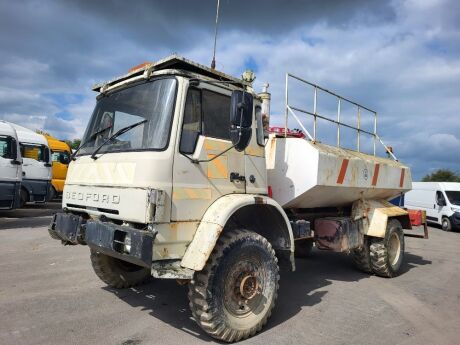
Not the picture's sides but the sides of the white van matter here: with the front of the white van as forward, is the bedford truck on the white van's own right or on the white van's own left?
on the white van's own right

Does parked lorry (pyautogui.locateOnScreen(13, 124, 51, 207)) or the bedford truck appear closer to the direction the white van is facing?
the bedford truck

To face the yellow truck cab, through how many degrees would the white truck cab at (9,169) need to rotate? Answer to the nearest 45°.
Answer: approximately 90° to its left

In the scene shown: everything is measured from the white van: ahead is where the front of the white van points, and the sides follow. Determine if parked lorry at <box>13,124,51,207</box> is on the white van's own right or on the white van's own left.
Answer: on the white van's own right

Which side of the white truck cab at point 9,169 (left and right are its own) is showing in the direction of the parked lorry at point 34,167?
left
